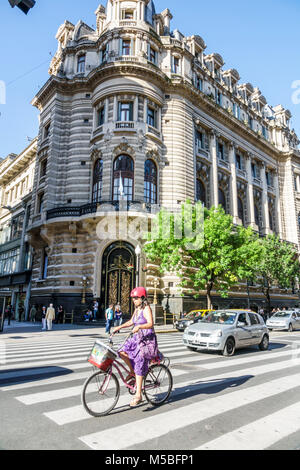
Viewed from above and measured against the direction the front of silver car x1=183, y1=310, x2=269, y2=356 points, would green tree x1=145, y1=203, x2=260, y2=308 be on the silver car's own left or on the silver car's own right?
on the silver car's own right

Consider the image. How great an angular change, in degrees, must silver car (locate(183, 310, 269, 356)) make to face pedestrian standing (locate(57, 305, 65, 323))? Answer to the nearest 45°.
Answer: approximately 90° to its right

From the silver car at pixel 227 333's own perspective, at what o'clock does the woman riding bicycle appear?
The woman riding bicycle is roughly at 11 o'clock from the silver car.

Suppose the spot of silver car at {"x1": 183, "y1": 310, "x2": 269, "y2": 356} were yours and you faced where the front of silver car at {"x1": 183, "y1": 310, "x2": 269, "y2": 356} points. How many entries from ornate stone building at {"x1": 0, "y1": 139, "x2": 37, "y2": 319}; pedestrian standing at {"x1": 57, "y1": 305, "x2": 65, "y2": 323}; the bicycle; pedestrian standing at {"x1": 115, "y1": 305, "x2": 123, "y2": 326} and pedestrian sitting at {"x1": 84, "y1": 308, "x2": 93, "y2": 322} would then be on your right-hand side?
4

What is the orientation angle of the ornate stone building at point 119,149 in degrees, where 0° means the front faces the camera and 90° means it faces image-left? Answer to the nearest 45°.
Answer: approximately 0°

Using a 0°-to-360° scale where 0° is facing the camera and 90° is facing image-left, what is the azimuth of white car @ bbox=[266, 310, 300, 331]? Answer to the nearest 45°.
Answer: approximately 45°
